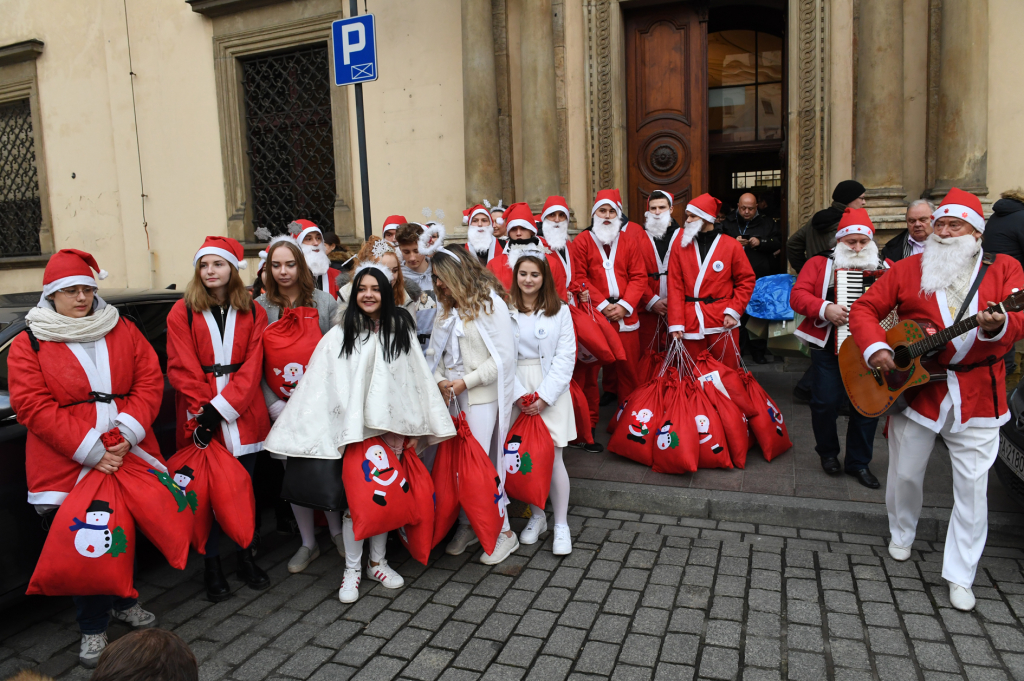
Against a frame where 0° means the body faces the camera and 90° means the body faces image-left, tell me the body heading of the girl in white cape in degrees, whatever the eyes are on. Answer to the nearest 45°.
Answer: approximately 0°

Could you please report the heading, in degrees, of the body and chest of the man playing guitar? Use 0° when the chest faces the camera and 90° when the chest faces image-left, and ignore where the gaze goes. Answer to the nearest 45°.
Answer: approximately 0°

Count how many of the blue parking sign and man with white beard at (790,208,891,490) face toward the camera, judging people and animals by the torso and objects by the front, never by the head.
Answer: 2

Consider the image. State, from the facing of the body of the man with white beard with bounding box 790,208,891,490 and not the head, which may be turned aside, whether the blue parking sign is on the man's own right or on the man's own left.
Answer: on the man's own right
